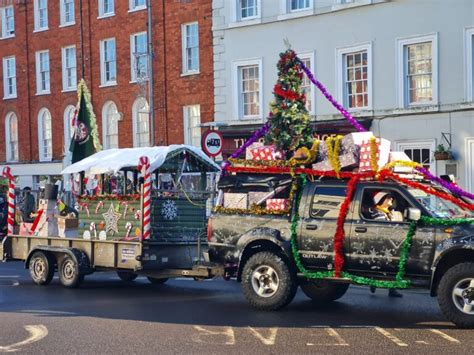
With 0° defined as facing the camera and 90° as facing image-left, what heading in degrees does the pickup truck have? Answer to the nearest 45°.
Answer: approximately 315°

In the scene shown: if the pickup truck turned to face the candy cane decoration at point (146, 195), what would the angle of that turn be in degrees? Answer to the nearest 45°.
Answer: approximately 180°

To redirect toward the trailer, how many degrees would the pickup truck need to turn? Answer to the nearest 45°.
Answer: approximately 180°
